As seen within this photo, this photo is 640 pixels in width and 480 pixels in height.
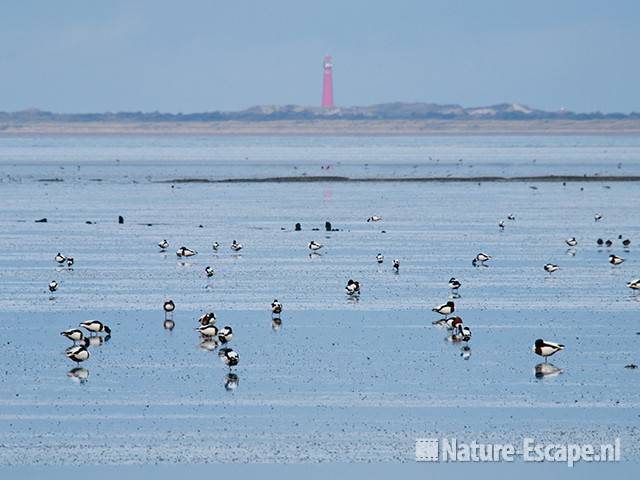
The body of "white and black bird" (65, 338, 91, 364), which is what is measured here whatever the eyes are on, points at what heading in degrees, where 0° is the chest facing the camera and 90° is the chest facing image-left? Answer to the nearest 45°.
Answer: approximately 270°

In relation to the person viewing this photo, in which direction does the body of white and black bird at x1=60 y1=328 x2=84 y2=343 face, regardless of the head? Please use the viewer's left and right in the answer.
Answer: facing to the left of the viewer

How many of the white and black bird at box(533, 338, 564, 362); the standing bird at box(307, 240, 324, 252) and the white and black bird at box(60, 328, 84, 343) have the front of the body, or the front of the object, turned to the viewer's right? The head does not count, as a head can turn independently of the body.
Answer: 0

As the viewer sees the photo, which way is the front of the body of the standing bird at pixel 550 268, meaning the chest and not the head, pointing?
to the viewer's left

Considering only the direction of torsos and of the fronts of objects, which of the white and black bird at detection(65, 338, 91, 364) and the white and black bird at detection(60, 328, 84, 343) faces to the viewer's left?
the white and black bird at detection(60, 328, 84, 343)

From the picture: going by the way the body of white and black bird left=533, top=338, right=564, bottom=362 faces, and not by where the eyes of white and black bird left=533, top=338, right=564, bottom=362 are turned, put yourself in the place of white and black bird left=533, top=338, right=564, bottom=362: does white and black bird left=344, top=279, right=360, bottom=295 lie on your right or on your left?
on your right

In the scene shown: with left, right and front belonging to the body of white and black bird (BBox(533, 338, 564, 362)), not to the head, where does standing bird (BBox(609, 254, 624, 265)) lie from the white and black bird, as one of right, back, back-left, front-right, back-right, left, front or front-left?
right

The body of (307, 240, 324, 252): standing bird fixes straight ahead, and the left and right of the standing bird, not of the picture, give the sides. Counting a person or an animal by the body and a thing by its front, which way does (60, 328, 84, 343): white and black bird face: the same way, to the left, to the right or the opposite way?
the same way

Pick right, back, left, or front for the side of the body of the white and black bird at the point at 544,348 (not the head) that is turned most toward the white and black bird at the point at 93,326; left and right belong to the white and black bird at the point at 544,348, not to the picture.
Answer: front

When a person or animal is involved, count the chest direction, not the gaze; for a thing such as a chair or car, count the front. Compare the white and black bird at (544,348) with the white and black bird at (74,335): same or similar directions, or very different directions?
same or similar directions

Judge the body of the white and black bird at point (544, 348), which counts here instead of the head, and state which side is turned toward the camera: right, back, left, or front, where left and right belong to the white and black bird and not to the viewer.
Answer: left

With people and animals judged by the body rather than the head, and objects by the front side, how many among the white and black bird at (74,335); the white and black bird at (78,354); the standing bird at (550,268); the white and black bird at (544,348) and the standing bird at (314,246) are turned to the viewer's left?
4

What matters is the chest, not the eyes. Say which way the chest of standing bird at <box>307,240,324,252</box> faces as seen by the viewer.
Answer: to the viewer's left

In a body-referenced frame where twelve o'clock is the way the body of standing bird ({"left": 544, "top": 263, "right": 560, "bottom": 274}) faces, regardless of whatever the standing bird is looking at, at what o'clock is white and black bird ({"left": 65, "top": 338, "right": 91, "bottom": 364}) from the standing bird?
The white and black bird is roughly at 10 o'clock from the standing bird.
